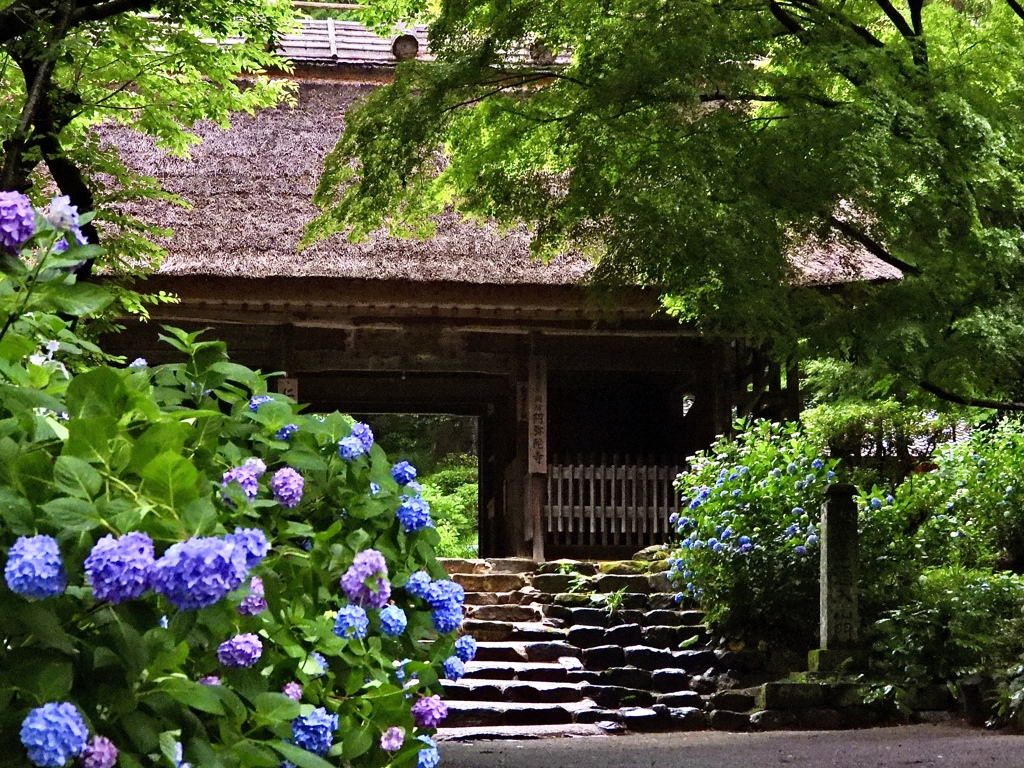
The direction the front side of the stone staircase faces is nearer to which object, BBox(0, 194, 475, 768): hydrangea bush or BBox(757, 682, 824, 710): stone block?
the hydrangea bush

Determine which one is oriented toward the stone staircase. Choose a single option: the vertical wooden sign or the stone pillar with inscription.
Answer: the vertical wooden sign

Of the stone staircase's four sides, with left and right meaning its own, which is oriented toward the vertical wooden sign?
back

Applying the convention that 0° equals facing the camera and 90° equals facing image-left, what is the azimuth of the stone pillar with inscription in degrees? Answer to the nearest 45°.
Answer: approximately 0°

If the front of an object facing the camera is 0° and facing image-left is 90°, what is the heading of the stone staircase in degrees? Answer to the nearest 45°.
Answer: approximately 0°
